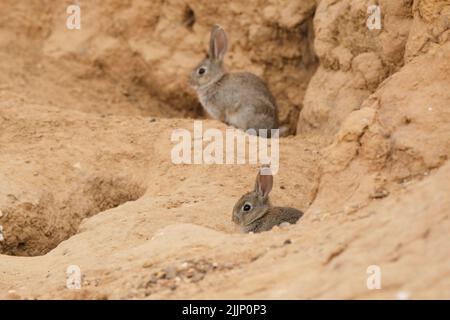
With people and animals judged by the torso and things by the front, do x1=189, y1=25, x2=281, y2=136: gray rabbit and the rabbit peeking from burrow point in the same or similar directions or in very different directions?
same or similar directions

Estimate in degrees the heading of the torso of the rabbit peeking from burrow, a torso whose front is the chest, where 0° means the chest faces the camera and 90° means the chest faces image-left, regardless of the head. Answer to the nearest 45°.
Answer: approximately 90°

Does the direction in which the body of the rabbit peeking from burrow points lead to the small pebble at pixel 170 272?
no

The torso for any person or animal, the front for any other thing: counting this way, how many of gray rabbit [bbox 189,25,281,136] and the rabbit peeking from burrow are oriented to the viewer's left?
2

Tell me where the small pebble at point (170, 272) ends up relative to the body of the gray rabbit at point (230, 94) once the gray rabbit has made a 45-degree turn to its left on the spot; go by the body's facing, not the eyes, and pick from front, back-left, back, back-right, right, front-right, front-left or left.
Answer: front-left

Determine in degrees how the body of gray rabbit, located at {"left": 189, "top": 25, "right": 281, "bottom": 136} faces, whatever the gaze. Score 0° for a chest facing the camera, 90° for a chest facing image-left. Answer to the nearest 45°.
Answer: approximately 90°
